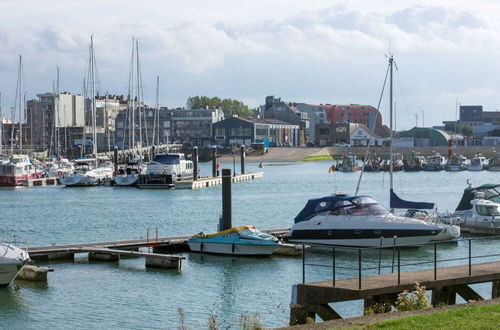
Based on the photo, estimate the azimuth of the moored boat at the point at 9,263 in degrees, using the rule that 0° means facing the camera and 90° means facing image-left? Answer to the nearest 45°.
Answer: approximately 270°
